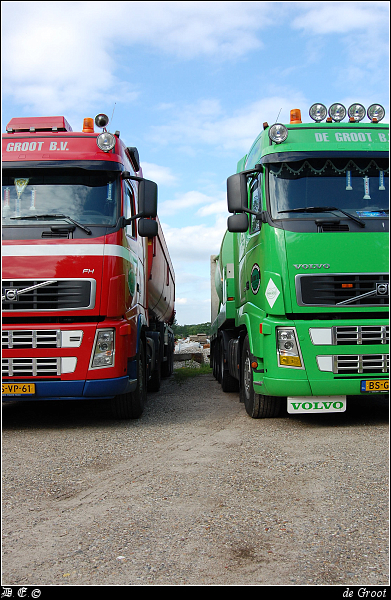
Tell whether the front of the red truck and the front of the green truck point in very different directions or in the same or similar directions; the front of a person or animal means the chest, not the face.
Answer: same or similar directions

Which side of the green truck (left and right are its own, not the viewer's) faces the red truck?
right

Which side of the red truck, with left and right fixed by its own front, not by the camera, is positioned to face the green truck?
left

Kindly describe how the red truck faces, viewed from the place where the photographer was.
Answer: facing the viewer

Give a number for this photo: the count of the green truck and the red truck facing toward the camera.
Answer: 2

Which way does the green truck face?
toward the camera
